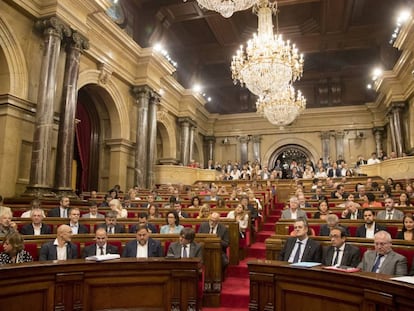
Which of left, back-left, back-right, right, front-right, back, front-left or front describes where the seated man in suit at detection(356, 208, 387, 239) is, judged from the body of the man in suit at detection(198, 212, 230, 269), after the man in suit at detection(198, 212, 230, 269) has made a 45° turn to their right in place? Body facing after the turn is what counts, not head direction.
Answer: back

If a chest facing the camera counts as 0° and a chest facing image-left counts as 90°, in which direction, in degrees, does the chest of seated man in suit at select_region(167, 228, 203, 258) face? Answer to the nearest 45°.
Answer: approximately 0°

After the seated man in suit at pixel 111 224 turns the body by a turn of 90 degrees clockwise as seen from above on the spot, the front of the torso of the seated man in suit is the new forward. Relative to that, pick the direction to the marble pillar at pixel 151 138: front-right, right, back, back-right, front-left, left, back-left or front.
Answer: right

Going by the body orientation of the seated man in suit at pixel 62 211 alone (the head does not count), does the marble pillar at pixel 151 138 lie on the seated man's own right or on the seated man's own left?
on the seated man's own left

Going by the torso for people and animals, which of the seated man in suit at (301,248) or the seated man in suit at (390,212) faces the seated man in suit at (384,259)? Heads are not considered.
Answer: the seated man in suit at (390,212)

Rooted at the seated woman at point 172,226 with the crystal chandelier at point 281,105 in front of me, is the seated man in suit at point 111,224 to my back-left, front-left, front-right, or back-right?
back-left

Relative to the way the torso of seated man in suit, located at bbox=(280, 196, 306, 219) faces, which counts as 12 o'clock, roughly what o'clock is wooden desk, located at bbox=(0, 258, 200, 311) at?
The wooden desk is roughly at 1 o'clock from the seated man in suit.

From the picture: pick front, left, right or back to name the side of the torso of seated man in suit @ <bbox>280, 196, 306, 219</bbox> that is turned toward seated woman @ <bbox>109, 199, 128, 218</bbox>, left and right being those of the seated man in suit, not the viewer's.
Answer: right

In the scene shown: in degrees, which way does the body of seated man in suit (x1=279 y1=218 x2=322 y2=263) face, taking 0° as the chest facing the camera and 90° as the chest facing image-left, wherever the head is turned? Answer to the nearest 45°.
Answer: approximately 45°

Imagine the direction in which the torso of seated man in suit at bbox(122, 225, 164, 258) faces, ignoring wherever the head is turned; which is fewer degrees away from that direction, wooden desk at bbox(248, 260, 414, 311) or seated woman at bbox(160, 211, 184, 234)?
the wooden desk
